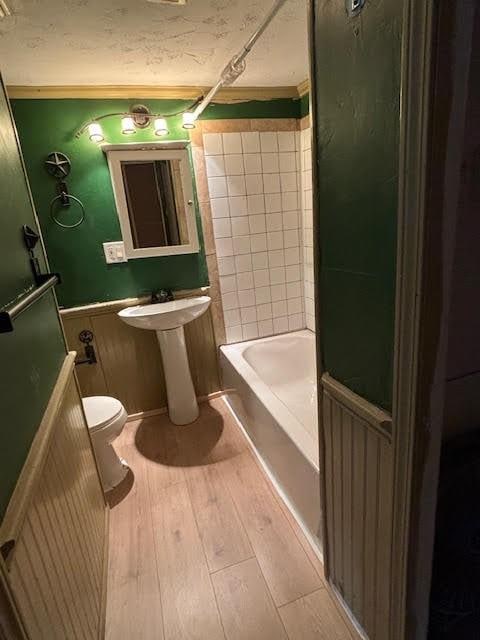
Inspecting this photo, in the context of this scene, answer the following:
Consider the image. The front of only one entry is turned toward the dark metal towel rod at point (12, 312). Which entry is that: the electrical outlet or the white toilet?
the electrical outlet

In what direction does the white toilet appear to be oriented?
to the viewer's right

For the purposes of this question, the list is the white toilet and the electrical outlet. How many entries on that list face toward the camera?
1

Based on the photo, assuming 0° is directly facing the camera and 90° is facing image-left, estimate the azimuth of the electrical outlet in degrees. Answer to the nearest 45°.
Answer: approximately 0°

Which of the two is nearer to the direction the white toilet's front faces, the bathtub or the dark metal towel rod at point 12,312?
the bathtub

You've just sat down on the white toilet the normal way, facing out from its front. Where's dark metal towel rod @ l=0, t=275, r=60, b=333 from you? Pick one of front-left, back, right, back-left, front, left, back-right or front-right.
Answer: right

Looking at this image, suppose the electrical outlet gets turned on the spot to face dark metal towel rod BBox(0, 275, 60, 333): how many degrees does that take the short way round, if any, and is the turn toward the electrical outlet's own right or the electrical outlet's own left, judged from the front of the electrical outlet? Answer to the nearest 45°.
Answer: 0° — it already faces it

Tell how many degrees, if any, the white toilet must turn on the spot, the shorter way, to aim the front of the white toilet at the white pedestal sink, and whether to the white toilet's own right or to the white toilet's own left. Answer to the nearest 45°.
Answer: approximately 45° to the white toilet's own left

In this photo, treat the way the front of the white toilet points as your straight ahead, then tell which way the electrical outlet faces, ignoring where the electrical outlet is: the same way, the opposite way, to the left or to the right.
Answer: to the right
